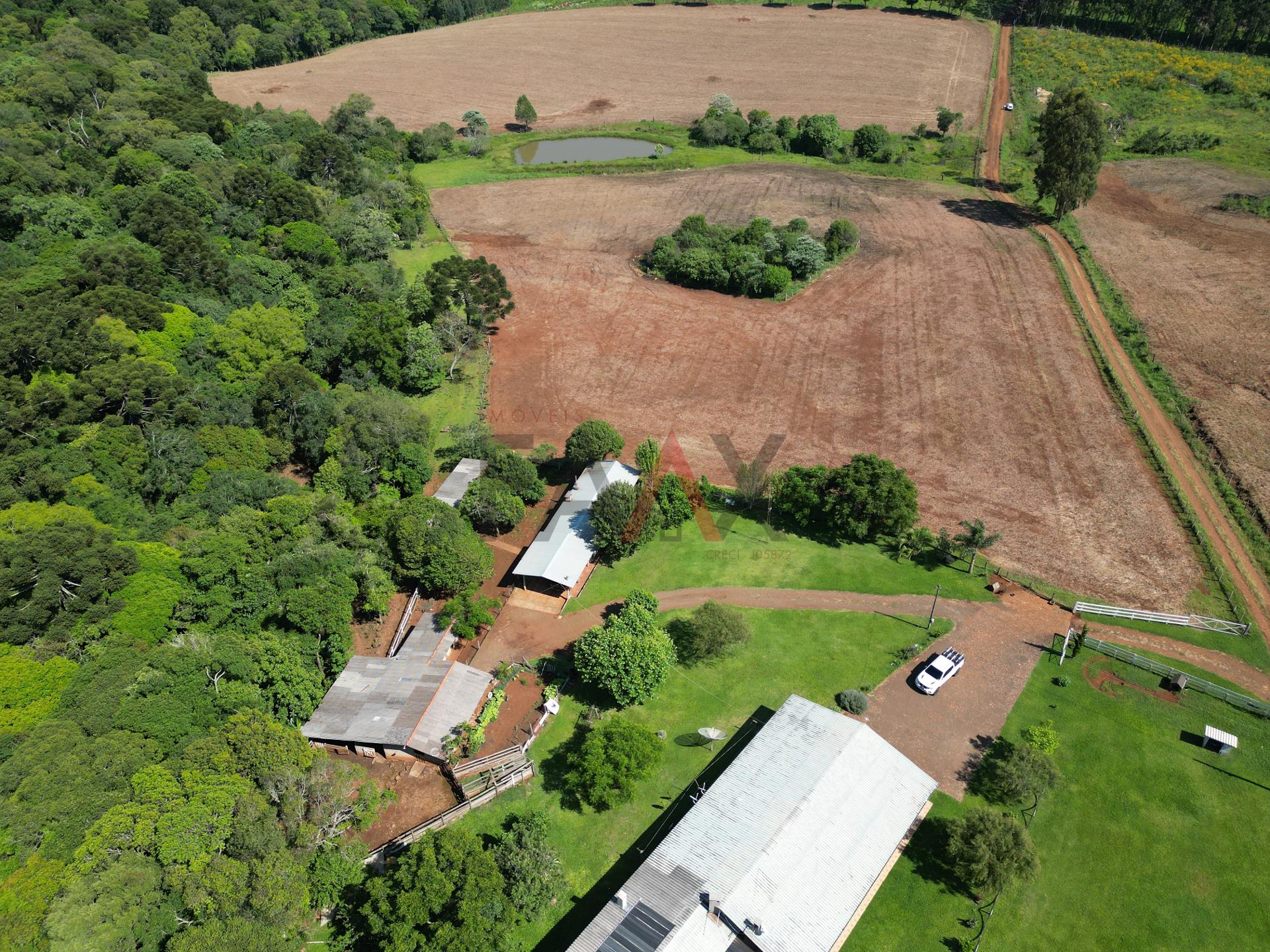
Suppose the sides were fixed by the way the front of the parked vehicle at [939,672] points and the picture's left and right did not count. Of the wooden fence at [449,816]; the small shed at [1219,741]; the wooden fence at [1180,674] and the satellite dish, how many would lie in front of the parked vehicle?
2

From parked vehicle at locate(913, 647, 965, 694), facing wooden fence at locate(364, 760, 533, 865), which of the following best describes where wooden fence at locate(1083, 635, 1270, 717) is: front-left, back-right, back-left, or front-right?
back-left
